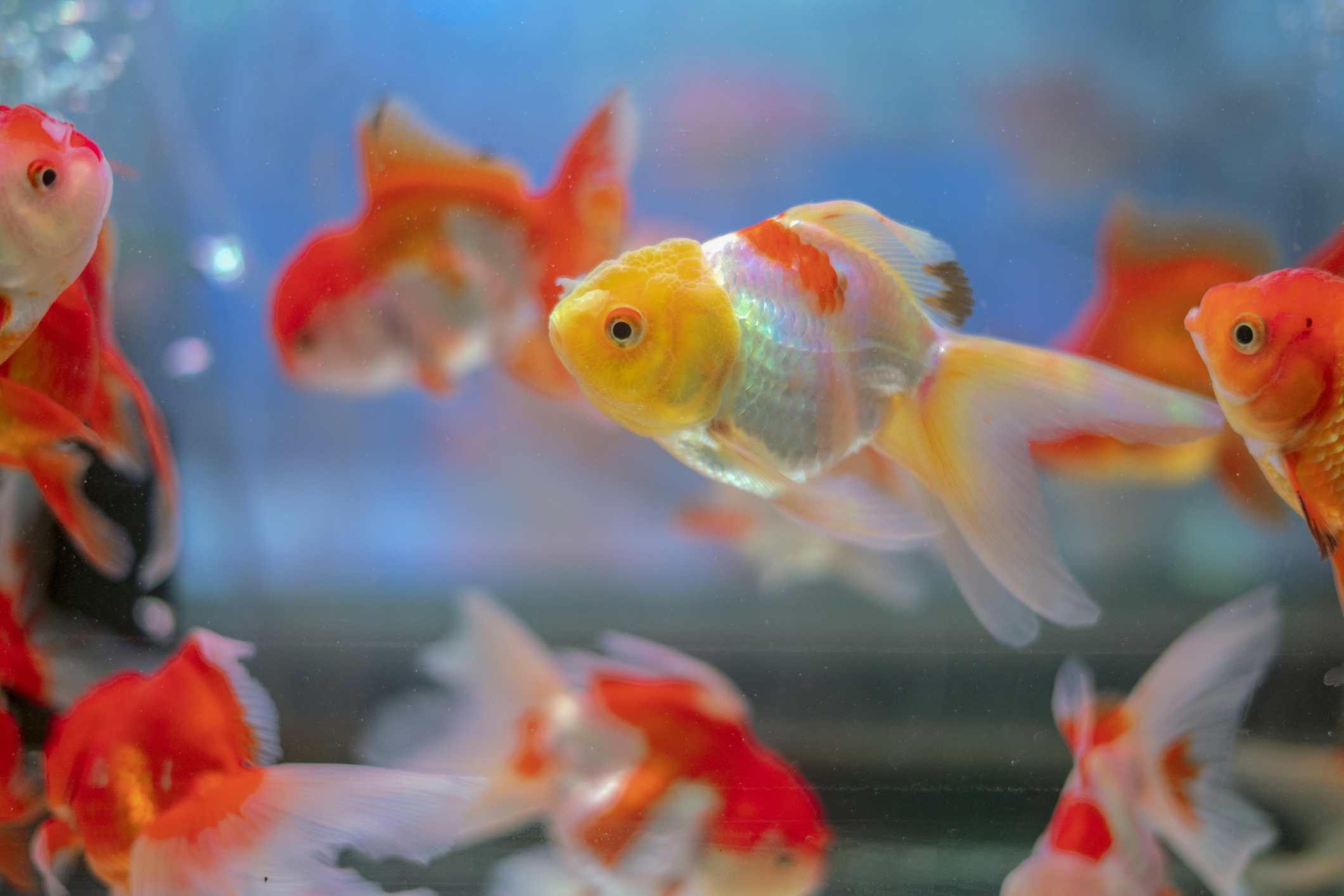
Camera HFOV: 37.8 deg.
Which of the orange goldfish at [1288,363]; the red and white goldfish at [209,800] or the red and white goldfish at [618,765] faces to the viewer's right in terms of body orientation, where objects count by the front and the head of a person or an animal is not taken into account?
the red and white goldfish at [618,765]

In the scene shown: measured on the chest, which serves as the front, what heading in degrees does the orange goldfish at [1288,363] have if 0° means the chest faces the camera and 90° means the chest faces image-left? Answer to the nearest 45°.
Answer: approximately 90°
